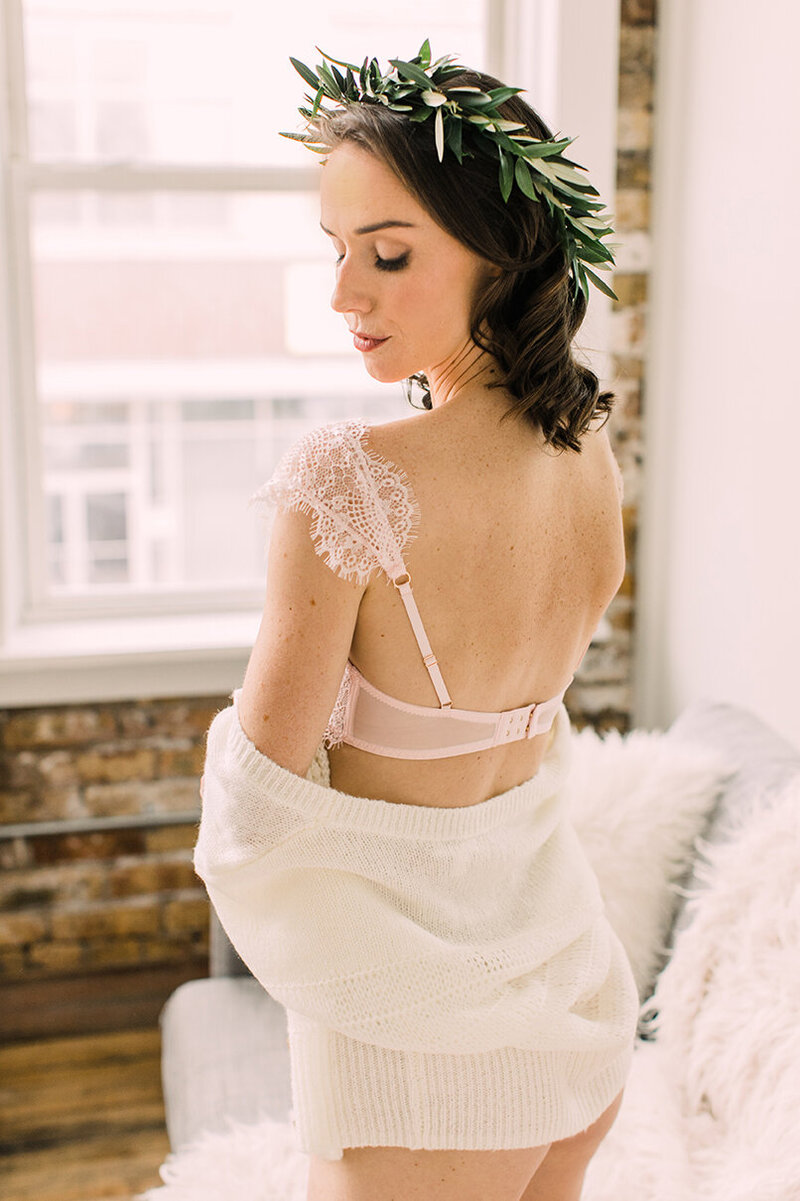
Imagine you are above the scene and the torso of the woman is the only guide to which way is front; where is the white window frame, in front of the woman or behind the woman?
in front

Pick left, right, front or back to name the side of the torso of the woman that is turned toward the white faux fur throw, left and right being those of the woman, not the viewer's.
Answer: right

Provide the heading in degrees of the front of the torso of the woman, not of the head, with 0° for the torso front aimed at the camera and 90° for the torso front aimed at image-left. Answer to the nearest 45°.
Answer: approximately 135°

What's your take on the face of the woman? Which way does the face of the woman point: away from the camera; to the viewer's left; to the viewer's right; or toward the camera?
to the viewer's left
